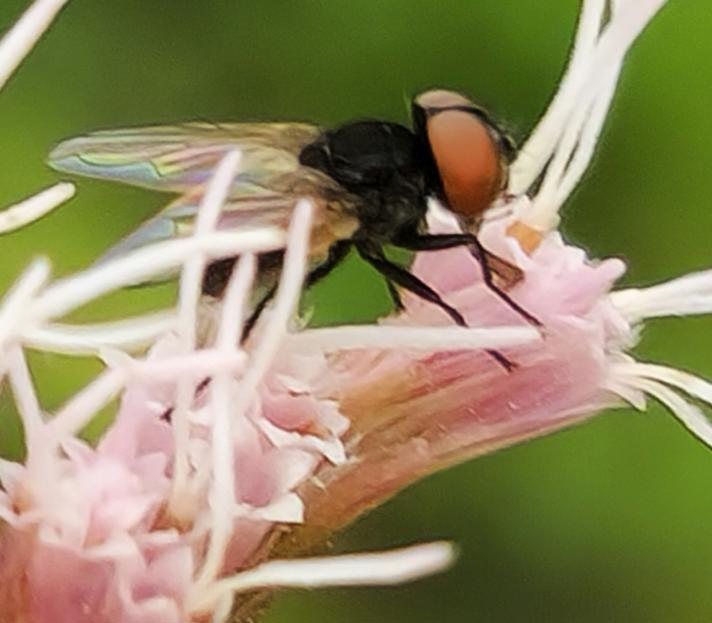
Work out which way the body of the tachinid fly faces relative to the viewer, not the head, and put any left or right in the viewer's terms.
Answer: facing to the right of the viewer
